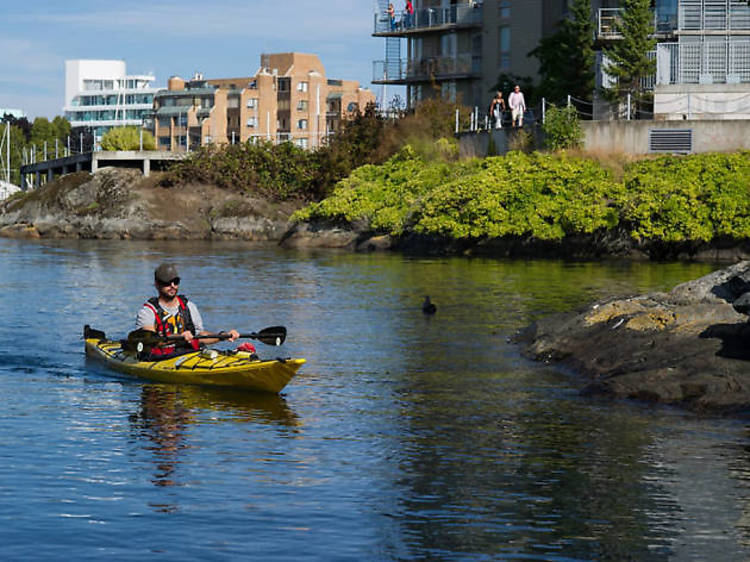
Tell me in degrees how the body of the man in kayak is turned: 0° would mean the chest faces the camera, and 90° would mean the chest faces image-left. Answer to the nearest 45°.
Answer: approximately 315°

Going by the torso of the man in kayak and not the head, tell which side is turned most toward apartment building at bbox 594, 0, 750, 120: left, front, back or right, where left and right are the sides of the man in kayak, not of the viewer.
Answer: left

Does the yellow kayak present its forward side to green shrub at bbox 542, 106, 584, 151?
no

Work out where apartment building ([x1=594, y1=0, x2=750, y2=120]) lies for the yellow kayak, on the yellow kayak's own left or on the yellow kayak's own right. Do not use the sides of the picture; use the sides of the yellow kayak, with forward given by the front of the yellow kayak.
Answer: on the yellow kayak's own left

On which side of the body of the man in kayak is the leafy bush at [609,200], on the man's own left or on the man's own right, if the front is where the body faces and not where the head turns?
on the man's own left

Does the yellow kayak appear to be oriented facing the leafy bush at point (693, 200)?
no

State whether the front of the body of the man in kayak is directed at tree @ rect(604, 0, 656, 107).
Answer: no

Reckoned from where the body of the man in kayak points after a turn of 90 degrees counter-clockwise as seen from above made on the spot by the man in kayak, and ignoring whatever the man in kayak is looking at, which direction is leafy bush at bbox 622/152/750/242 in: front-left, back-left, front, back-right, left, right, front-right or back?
front

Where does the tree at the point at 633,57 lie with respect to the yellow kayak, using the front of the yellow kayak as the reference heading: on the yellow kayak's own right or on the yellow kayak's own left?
on the yellow kayak's own left

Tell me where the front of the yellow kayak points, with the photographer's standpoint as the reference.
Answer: facing the viewer and to the right of the viewer

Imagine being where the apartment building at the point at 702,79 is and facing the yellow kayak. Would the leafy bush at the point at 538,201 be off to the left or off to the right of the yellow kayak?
right

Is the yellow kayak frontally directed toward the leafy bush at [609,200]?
no
